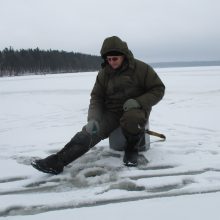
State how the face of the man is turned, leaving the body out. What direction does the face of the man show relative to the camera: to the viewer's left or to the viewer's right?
to the viewer's left

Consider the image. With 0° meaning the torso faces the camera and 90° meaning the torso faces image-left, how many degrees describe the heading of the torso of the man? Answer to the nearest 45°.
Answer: approximately 45°
